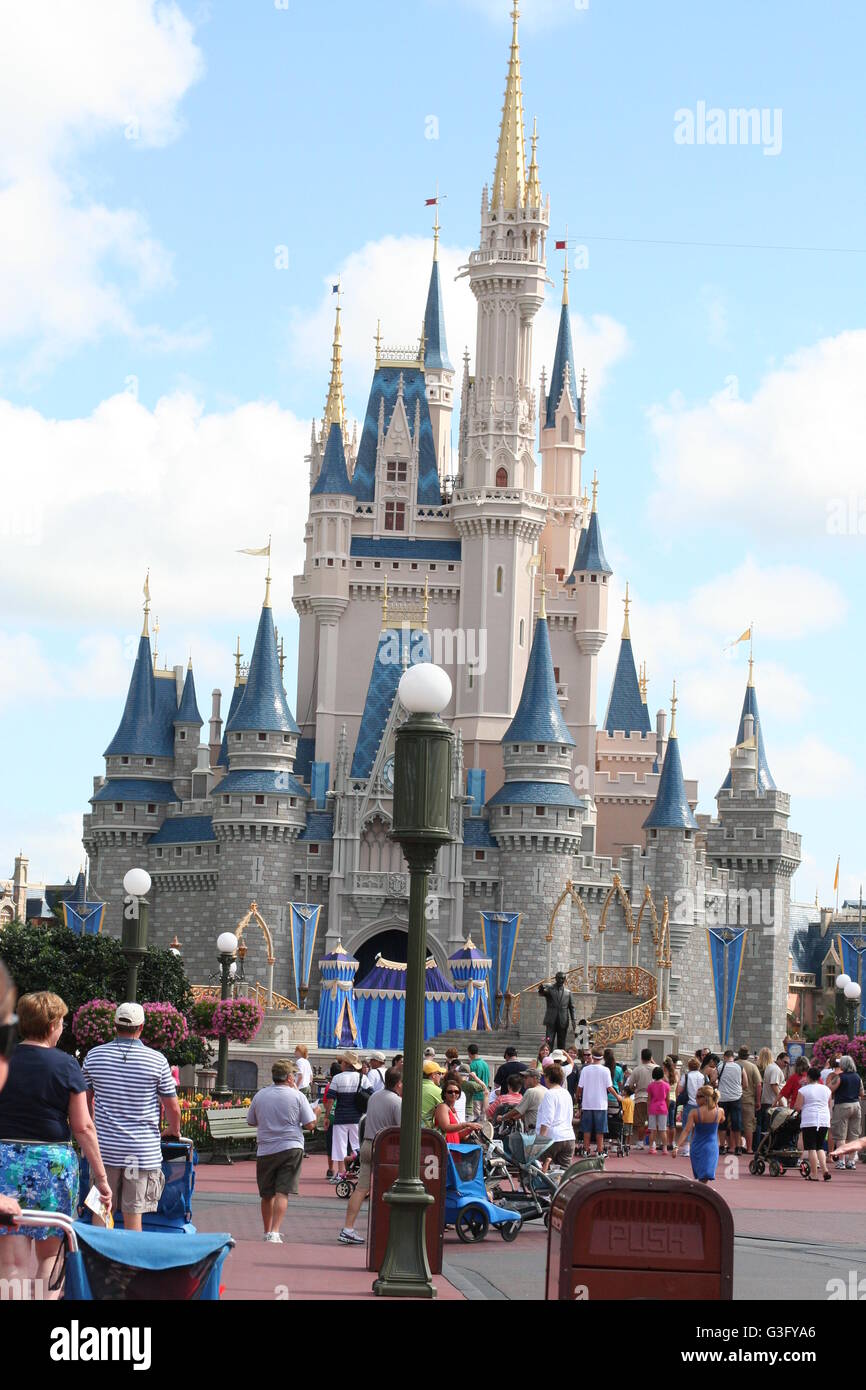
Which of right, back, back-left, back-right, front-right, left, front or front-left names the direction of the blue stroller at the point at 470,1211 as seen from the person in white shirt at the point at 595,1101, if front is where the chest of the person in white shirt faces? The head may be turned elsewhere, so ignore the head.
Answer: back

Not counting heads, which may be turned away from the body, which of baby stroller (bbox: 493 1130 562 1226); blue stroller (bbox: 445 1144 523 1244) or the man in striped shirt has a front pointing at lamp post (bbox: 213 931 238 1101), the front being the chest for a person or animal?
the man in striped shirt

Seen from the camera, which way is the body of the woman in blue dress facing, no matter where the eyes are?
away from the camera

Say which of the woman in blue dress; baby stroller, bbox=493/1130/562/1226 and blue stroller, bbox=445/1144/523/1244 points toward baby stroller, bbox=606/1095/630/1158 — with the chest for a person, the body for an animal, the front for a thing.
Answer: the woman in blue dress

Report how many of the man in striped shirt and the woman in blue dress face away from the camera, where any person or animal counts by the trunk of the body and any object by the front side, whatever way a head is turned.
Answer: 2

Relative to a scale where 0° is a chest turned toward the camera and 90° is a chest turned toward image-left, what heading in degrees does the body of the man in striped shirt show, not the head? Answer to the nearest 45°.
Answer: approximately 180°
